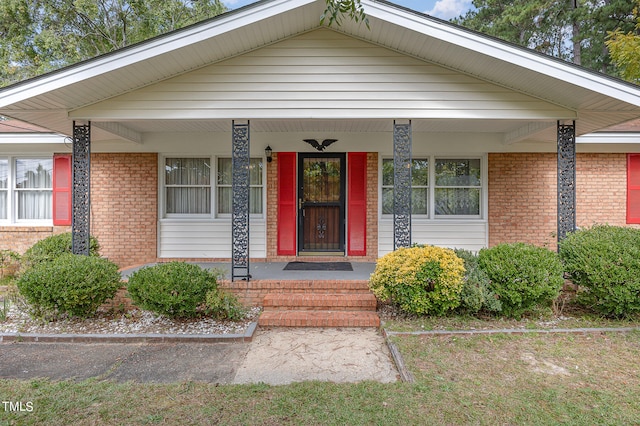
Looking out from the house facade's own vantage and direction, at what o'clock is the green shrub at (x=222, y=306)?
The green shrub is roughly at 1 o'clock from the house facade.

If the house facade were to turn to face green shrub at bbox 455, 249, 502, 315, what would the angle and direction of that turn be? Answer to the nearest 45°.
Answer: approximately 45° to its left

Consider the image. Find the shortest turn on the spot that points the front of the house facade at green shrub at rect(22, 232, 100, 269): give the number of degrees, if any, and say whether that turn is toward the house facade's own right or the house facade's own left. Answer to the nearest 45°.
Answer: approximately 90° to the house facade's own right

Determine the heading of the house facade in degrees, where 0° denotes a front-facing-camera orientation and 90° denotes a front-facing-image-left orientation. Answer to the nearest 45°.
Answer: approximately 0°

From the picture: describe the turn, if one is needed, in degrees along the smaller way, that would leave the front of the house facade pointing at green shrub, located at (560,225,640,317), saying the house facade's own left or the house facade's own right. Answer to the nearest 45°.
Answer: approximately 45° to the house facade's own left

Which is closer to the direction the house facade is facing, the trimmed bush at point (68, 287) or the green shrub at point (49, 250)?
the trimmed bush

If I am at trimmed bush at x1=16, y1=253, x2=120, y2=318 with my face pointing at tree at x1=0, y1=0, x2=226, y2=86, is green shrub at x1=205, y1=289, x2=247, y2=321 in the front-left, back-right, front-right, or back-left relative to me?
back-right

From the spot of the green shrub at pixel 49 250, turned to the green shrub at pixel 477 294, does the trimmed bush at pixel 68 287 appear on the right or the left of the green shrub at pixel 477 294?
right

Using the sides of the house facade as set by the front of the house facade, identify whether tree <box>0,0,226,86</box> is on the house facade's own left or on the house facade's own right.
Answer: on the house facade's own right
